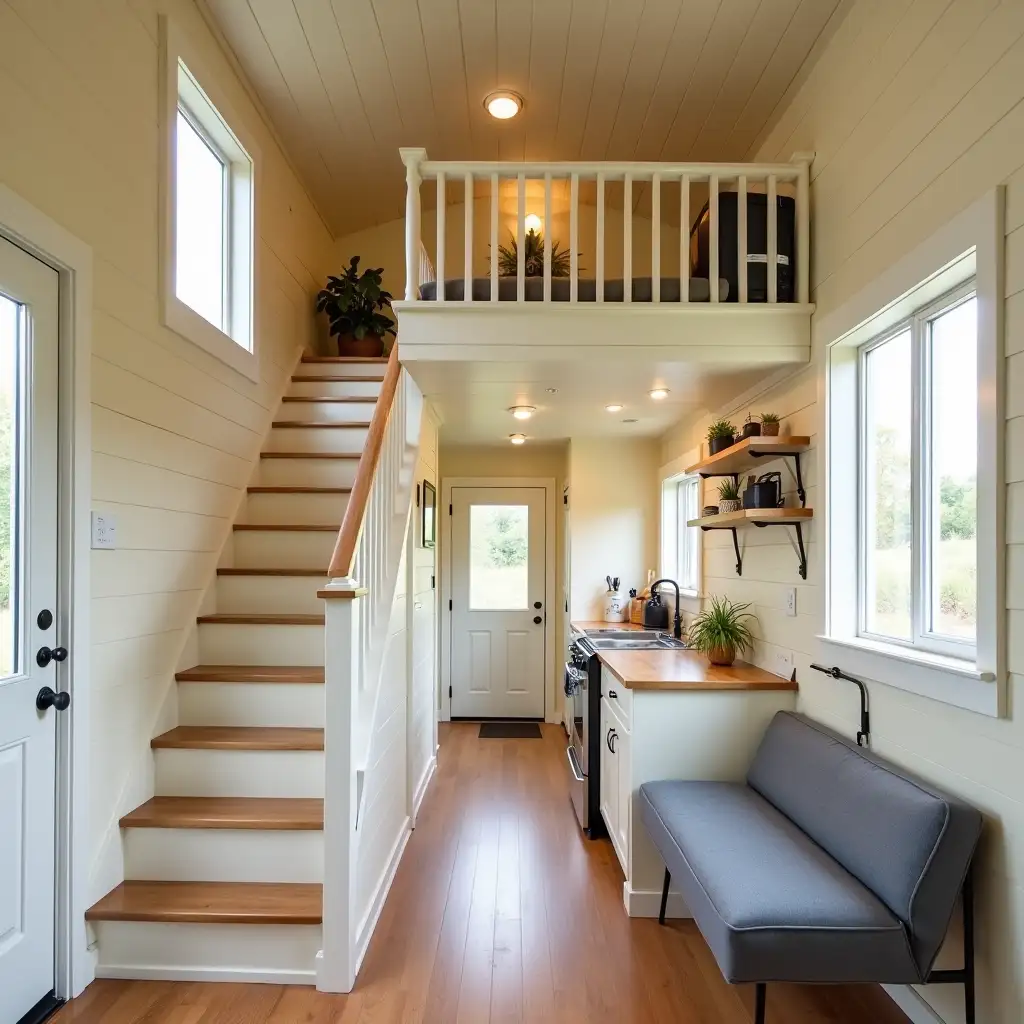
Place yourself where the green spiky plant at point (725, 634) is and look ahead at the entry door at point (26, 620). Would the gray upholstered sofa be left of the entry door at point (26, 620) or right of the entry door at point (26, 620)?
left

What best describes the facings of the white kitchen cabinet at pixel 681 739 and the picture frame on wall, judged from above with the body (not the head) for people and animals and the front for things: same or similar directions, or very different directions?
very different directions

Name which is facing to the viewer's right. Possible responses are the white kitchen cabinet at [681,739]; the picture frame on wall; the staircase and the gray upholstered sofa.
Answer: the picture frame on wall

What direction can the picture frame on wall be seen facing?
to the viewer's right

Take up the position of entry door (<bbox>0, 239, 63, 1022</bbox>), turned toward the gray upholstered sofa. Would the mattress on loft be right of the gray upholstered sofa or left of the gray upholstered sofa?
left

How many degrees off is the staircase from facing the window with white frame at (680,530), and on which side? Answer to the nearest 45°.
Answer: approximately 135° to its left

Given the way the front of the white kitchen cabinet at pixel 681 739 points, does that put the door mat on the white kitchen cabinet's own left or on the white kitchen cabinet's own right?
on the white kitchen cabinet's own right

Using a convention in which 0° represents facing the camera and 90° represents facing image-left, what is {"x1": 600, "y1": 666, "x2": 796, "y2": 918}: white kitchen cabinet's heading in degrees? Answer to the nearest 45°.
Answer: approximately 90°

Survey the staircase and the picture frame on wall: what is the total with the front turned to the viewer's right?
1

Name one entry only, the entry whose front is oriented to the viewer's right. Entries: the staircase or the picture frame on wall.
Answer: the picture frame on wall
